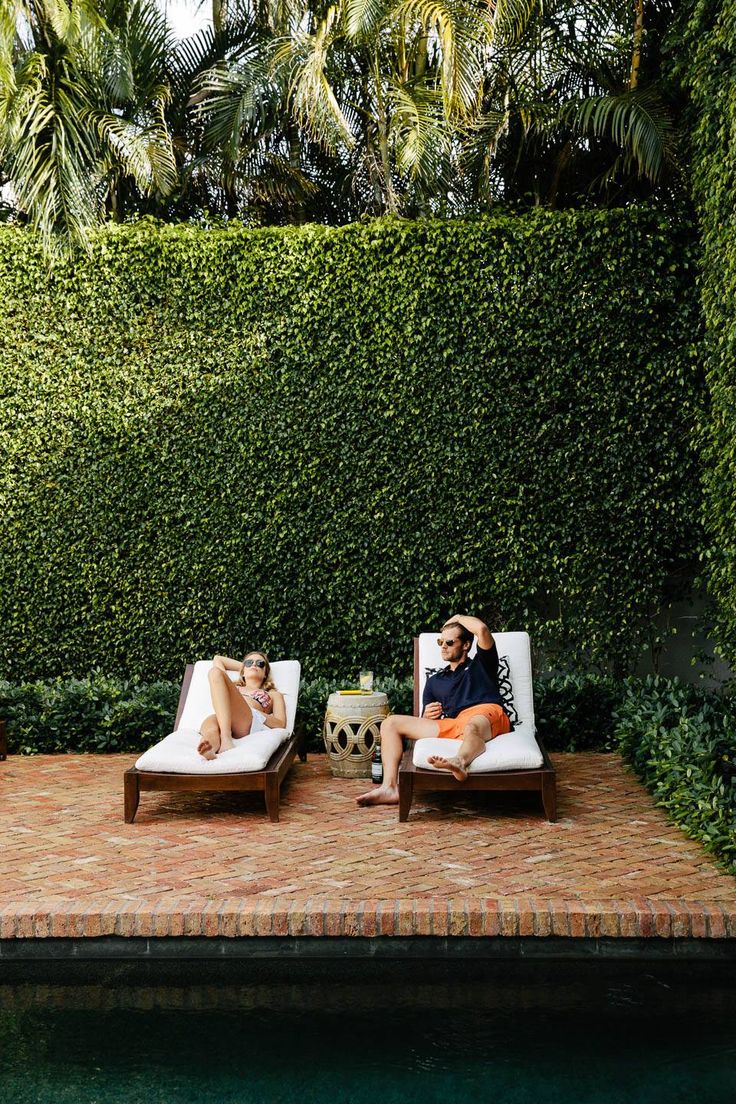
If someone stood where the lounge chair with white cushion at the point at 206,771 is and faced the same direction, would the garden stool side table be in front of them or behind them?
behind

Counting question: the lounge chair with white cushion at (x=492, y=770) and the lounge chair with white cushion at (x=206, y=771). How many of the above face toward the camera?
2

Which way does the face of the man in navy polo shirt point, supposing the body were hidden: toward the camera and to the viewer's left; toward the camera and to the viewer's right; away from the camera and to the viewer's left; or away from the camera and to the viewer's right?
toward the camera and to the viewer's left

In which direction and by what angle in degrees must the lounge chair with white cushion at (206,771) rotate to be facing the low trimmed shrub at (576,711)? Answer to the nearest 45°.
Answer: approximately 135° to its left

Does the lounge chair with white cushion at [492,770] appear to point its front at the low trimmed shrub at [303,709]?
no

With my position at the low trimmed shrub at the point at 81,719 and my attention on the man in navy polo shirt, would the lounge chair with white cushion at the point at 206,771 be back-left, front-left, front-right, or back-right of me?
front-right

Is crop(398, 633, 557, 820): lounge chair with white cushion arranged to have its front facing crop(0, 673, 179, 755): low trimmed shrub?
no

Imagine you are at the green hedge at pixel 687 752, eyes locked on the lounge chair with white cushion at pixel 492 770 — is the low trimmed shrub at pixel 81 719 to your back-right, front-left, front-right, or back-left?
front-right

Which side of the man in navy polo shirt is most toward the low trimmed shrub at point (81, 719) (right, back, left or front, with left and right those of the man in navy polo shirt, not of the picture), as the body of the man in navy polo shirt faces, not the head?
right

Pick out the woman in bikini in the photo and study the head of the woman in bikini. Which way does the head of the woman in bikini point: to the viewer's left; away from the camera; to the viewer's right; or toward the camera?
toward the camera

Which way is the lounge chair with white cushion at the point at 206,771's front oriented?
toward the camera

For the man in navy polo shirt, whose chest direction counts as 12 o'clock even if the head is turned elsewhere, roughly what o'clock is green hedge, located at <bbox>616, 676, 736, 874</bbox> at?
The green hedge is roughly at 8 o'clock from the man in navy polo shirt.

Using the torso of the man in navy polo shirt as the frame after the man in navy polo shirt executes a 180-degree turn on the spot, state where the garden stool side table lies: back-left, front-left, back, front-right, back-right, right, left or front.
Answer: left

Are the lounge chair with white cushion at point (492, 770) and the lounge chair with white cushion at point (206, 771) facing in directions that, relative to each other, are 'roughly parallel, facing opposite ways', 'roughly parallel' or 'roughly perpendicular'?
roughly parallel

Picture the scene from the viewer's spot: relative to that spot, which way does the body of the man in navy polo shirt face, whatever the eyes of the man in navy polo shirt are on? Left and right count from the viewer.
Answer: facing the viewer and to the left of the viewer
